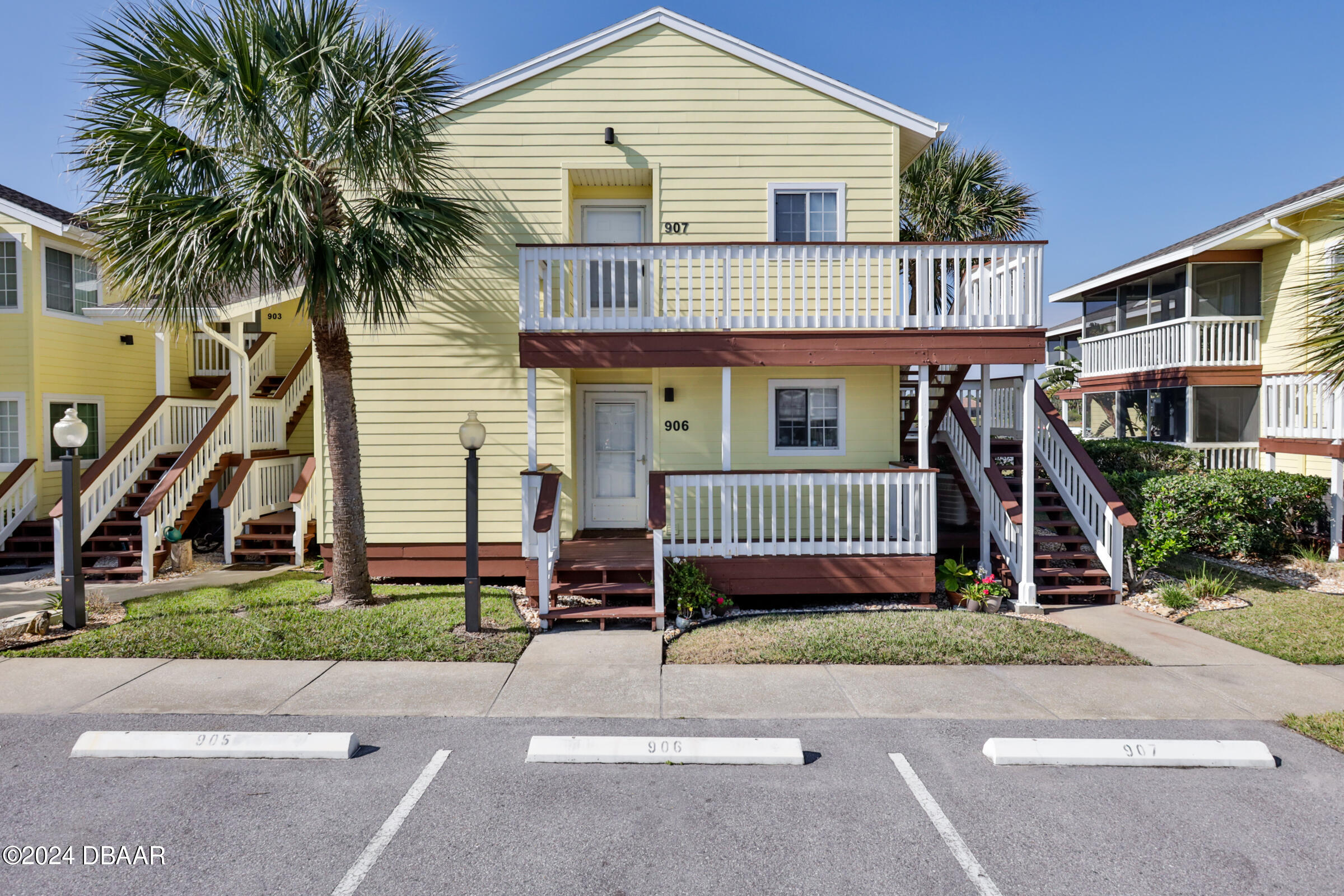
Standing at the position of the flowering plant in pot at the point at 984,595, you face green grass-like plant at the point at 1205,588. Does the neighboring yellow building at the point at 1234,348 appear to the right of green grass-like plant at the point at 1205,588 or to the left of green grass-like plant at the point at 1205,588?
left

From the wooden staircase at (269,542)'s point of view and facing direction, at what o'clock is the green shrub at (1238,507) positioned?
The green shrub is roughly at 10 o'clock from the wooden staircase.

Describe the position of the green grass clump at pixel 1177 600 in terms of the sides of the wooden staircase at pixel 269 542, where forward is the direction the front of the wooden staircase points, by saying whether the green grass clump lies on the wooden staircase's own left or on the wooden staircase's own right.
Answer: on the wooden staircase's own left

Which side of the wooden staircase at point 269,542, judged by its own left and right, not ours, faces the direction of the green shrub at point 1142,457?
left

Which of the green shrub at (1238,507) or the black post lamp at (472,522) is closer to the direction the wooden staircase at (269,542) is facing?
the black post lamp

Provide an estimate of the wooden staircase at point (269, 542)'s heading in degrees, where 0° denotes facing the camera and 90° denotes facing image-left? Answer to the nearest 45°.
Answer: approximately 0°

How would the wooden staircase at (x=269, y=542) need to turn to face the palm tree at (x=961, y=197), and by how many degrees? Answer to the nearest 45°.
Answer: approximately 90° to its left

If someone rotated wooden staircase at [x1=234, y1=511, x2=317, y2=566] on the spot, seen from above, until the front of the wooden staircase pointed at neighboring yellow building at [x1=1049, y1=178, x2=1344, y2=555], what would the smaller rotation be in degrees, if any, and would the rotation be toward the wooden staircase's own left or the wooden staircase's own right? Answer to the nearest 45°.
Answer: approximately 90° to the wooden staircase's own left

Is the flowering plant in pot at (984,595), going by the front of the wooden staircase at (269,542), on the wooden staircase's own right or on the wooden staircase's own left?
on the wooden staircase's own left

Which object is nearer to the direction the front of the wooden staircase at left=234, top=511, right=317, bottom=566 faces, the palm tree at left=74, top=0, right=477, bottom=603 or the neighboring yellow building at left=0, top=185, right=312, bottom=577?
the palm tree

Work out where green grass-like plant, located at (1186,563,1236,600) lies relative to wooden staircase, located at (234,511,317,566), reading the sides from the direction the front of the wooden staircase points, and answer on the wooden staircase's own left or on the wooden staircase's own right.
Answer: on the wooden staircase's own left
